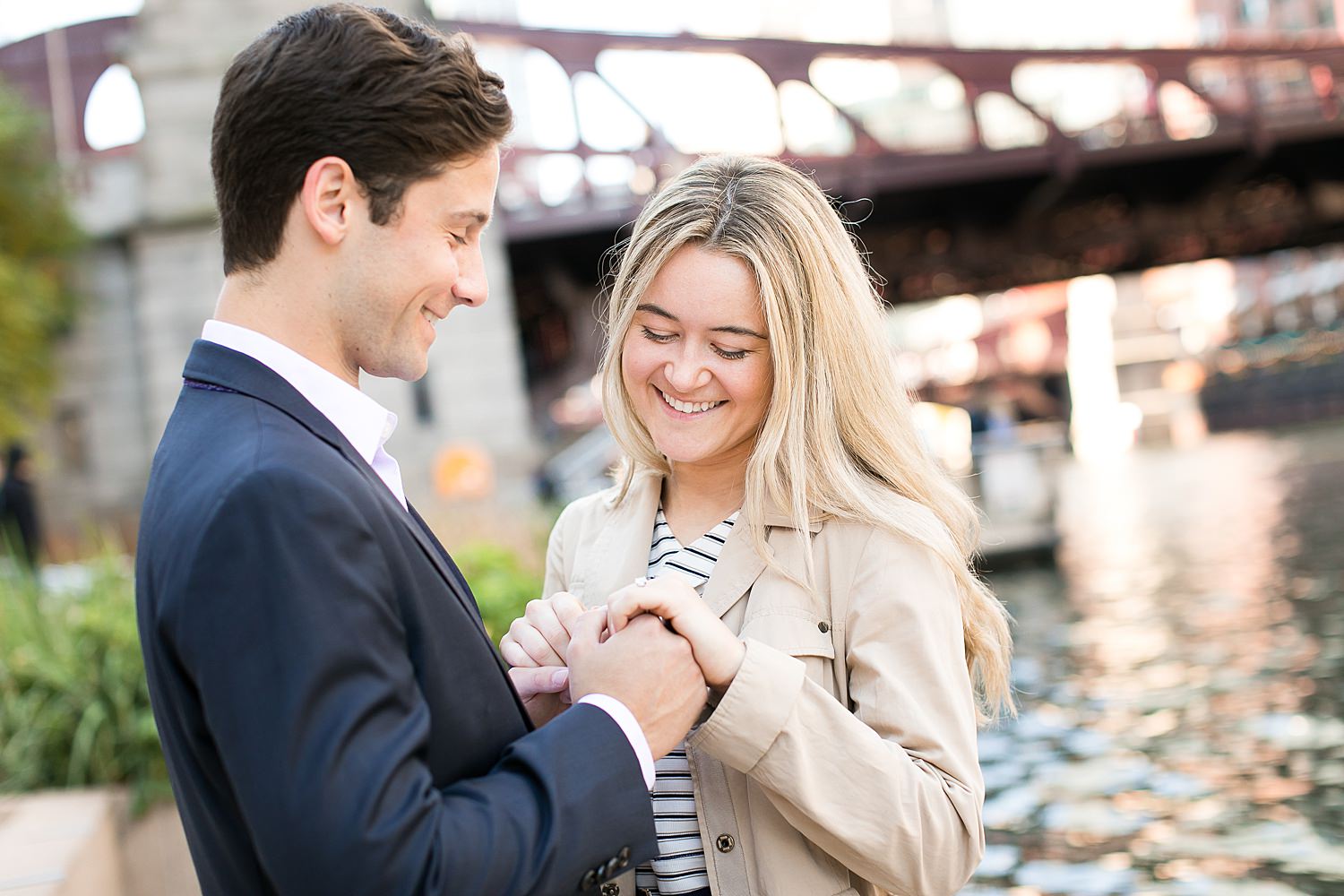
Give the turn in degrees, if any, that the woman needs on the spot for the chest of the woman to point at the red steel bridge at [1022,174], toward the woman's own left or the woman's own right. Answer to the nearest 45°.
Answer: approximately 135° to the woman's own right

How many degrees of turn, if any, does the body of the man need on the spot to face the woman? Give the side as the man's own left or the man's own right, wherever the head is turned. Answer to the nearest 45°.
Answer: approximately 45° to the man's own left

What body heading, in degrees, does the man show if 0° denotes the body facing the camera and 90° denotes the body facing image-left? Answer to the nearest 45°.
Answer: approximately 270°

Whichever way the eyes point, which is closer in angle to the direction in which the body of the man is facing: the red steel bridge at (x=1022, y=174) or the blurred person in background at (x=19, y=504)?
the red steel bridge

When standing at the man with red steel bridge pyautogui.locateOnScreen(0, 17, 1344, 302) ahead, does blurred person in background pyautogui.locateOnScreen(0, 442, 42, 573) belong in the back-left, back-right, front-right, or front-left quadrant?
front-left

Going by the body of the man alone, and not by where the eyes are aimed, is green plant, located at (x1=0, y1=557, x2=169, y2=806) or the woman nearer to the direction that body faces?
the woman

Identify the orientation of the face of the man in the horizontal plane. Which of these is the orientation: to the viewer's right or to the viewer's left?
to the viewer's right

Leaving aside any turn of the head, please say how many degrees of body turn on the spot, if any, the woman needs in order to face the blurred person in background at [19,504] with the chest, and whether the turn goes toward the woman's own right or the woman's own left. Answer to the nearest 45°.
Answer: approximately 90° to the woman's own right

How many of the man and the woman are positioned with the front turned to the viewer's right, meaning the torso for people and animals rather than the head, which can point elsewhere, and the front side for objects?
1

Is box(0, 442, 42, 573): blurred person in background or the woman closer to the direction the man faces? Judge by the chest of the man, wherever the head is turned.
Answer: the woman

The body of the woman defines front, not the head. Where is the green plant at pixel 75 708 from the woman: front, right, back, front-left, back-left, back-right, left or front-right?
right

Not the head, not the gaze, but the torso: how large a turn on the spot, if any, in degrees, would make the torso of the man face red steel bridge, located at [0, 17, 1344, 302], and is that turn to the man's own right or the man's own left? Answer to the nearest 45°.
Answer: approximately 45° to the man's own left

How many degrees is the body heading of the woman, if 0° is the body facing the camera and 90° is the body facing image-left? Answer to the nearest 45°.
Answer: approximately 45°
